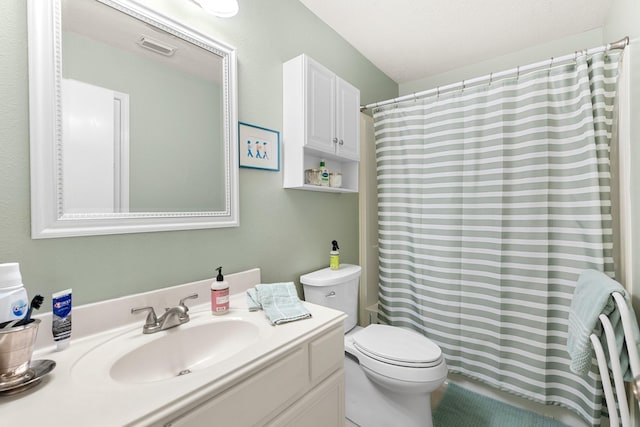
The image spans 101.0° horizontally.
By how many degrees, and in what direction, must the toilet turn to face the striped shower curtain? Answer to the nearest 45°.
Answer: approximately 90° to its left

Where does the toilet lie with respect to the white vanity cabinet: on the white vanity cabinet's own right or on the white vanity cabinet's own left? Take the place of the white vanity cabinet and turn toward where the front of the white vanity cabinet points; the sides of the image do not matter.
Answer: on the white vanity cabinet's own left

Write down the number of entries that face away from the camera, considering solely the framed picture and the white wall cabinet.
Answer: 0

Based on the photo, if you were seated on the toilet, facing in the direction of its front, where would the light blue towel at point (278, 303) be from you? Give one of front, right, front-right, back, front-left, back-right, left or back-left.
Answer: right

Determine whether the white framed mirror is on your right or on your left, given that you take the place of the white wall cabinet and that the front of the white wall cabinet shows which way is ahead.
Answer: on your right

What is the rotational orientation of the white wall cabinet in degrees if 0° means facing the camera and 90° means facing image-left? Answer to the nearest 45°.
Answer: approximately 315°

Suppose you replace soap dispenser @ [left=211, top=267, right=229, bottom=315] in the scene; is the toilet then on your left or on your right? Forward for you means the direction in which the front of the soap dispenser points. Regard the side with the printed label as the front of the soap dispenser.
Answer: on your left

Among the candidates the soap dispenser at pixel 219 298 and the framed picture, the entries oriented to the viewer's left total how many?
0

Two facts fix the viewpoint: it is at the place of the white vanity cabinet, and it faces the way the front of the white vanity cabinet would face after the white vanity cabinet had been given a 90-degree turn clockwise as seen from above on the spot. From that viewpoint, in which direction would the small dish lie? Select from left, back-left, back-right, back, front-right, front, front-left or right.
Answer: front-right
